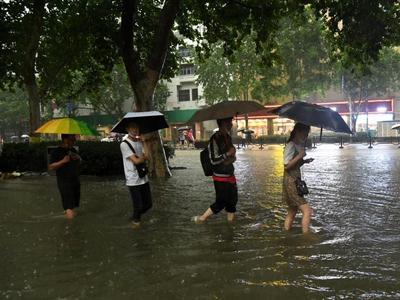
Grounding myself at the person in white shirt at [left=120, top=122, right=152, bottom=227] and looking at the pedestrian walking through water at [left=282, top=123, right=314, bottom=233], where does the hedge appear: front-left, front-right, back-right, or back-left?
back-left

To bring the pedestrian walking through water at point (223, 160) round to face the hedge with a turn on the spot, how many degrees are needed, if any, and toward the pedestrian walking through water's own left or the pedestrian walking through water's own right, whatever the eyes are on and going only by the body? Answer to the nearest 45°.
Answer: approximately 135° to the pedestrian walking through water's own left

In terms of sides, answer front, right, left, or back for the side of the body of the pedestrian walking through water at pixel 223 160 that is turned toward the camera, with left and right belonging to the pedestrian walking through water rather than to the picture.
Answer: right

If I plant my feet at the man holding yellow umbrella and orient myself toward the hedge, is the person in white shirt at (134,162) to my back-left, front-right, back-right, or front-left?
back-right

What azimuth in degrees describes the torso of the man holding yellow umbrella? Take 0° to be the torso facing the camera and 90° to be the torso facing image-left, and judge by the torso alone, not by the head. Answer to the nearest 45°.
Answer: approximately 315°

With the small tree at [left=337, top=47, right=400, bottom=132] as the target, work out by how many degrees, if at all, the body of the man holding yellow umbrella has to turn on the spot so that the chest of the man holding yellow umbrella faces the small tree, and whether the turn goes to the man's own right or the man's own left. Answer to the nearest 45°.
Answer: approximately 90° to the man's own left
